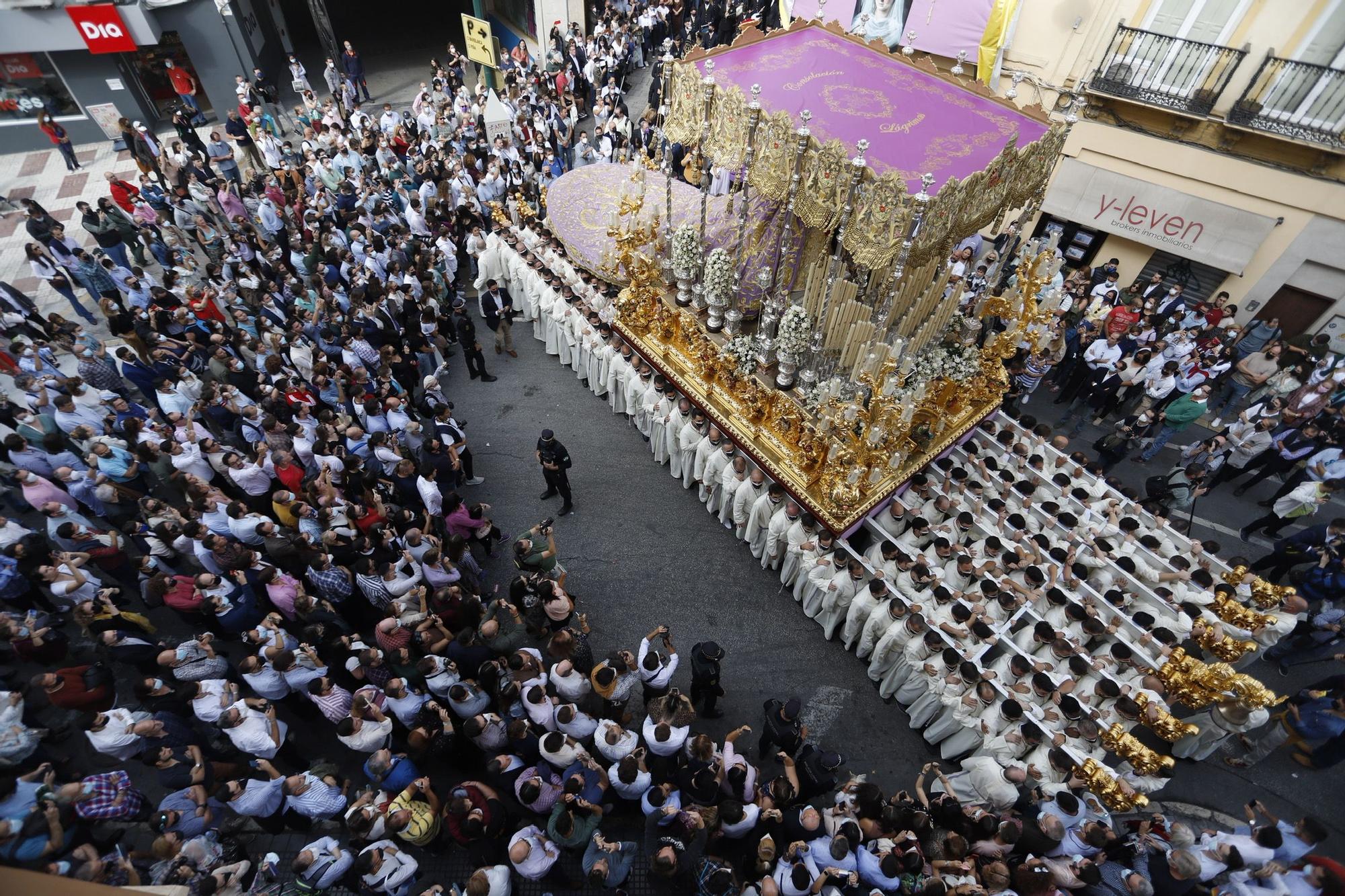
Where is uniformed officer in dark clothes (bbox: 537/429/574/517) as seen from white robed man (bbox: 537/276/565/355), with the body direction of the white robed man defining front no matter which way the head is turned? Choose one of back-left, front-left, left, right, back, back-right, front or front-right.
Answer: front-right

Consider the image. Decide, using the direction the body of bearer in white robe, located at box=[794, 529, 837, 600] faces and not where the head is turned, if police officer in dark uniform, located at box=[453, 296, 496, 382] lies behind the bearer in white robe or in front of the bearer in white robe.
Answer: behind

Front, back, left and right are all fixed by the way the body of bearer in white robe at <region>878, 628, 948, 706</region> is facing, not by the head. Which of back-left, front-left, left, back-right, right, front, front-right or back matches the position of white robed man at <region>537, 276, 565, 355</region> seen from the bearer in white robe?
back-right

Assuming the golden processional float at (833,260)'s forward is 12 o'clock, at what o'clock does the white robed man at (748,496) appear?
The white robed man is roughly at 2 o'clock from the golden processional float.

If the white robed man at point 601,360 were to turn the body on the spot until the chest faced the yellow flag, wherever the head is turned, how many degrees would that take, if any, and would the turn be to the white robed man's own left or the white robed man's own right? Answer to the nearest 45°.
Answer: approximately 90° to the white robed man's own left

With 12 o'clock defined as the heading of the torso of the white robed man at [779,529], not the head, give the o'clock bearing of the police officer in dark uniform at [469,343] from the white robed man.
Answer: The police officer in dark uniform is roughly at 5 o'clock from the white robed man.

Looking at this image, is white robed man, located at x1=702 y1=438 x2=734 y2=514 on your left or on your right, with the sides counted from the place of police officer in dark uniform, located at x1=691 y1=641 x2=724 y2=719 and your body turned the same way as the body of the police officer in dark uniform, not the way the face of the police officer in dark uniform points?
on your left

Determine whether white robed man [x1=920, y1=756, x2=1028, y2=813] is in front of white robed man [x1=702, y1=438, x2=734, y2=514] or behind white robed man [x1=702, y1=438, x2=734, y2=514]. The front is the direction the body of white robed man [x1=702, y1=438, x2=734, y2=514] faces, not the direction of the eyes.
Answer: in front
